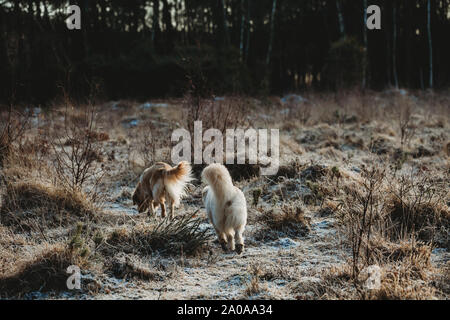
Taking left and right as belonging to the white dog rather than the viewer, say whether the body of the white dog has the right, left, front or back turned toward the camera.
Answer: back

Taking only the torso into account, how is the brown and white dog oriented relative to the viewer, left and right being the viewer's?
facing away from the viewer and to the left of the viewer

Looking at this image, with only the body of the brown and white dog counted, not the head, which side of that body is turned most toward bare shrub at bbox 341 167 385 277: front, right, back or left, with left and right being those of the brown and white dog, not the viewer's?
back

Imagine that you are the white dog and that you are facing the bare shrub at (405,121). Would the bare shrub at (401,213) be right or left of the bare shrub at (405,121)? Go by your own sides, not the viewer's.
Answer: right

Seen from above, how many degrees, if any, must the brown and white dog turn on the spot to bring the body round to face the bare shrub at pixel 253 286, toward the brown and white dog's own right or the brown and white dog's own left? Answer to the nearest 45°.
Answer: approximately 135° to the brown and white dog's own left
